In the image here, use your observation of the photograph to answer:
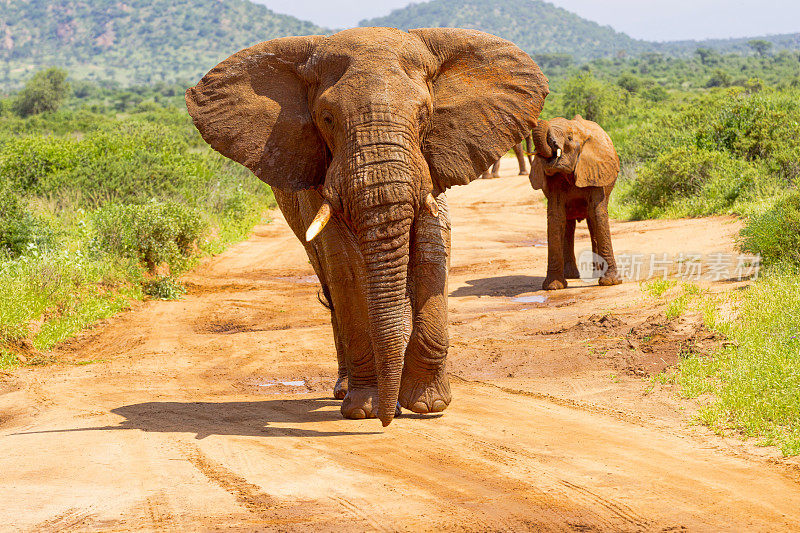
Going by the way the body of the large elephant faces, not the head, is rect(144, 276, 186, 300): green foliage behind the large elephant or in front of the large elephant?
behind

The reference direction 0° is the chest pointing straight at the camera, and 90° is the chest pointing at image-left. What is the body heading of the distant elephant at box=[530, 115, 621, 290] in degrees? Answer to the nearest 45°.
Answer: approximately 0°

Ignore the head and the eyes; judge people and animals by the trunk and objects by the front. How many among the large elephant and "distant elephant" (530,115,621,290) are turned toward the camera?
2

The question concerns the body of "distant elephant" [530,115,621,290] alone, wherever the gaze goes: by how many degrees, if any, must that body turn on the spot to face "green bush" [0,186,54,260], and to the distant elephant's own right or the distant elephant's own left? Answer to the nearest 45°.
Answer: approximately 90° to the distant elephant's own right

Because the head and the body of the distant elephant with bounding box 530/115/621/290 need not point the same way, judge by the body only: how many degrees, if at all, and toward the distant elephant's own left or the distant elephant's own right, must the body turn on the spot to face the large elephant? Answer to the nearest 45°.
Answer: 0° — it already faces it

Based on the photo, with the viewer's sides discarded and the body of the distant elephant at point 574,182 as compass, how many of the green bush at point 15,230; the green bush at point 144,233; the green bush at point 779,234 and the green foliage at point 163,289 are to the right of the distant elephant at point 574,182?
3

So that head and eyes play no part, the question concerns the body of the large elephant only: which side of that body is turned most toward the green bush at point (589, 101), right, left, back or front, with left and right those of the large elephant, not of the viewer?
back

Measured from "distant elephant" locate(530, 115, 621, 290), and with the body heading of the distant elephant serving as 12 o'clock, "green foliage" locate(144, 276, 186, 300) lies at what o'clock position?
The green foliage is roughly at 3 o'clock from the distant elephant.

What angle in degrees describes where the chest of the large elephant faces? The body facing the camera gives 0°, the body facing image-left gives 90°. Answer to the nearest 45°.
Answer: approximately 0°

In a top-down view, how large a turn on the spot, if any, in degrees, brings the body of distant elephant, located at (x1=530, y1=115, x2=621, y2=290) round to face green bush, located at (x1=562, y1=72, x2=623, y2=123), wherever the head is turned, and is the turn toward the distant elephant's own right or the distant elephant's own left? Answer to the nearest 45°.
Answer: approximately 180°
